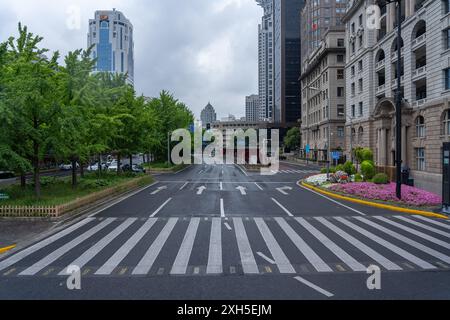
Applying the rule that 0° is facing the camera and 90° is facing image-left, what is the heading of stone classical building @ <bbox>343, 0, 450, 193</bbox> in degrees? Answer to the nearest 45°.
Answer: approximately 45°

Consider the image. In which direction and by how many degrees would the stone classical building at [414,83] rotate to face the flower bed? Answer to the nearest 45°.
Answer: approximately 45° to its left
